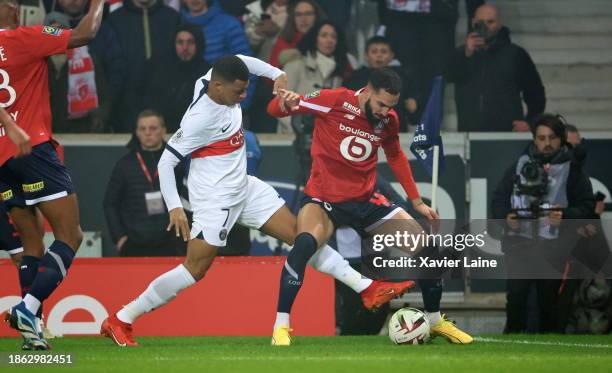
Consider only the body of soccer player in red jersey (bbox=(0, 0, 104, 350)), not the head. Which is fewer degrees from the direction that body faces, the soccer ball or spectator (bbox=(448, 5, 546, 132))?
the spectator

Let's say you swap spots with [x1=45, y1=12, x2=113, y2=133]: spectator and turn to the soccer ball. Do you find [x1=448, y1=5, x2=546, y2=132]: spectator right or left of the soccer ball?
left

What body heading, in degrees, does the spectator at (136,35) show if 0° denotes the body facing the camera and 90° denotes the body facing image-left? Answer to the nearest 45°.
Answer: approximately 0°

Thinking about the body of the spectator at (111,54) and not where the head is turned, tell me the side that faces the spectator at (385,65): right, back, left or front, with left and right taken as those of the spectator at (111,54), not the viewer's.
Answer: left

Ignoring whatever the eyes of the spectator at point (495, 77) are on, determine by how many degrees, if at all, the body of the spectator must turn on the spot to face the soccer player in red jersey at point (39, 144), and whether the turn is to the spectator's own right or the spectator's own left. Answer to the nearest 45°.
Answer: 0° — they already face them
